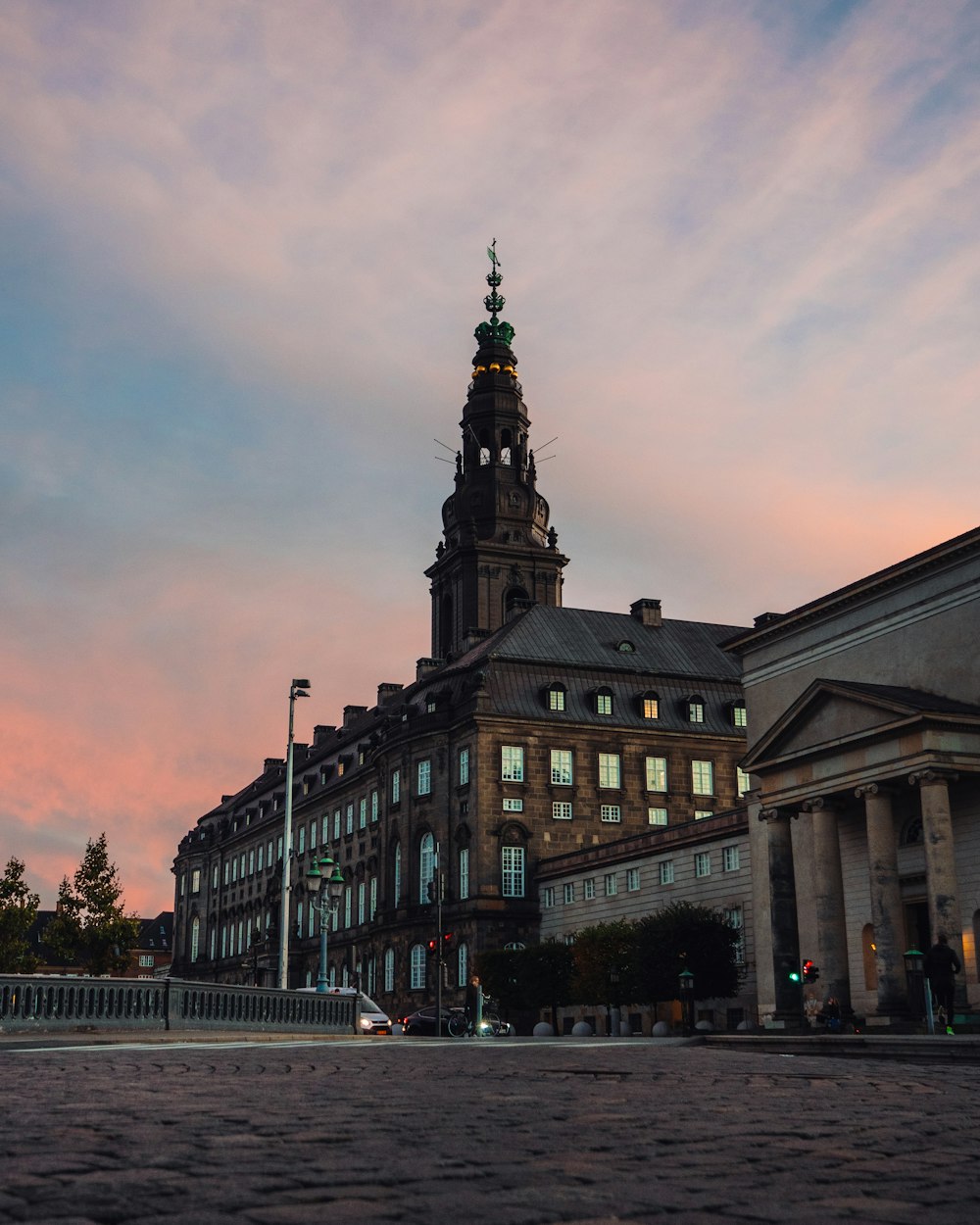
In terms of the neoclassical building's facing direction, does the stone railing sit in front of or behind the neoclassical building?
in front

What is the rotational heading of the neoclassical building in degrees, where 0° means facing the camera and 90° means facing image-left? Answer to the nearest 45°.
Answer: approximately 45°

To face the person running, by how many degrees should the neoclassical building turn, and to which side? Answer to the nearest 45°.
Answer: approximately 45° to its left
